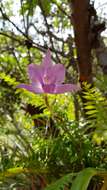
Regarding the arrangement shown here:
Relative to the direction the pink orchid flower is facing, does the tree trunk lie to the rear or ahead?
to the rear

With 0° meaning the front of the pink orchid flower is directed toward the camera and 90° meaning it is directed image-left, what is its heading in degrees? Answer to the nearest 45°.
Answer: approximately 0°
